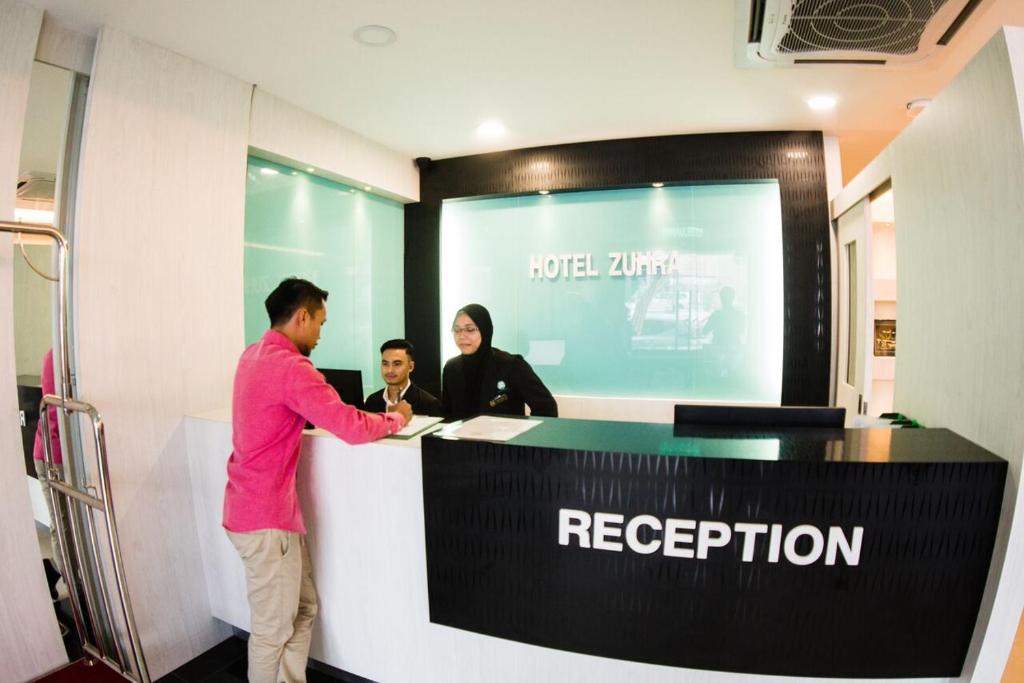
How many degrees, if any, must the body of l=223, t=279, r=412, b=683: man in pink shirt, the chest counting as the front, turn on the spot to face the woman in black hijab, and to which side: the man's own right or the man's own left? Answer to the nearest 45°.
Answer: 0° — they already face them

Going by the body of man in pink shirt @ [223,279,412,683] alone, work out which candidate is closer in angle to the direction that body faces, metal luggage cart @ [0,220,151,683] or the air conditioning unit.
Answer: the air conditioning unit

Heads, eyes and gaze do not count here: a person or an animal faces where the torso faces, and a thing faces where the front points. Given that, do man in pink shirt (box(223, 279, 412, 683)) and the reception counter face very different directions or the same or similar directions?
very different directions

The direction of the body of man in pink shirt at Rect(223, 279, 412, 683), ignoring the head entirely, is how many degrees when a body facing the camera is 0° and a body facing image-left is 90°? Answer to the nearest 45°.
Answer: approximately 225°

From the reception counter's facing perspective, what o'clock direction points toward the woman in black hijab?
The woman in black hijab is roughly at 5 o'clock from the reception counter.

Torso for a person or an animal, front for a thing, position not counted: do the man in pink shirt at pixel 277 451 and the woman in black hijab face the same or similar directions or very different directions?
very different directions

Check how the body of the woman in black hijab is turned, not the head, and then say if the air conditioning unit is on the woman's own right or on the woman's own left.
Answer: on the woman's own left

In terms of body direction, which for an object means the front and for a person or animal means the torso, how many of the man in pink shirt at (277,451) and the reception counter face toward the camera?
1
